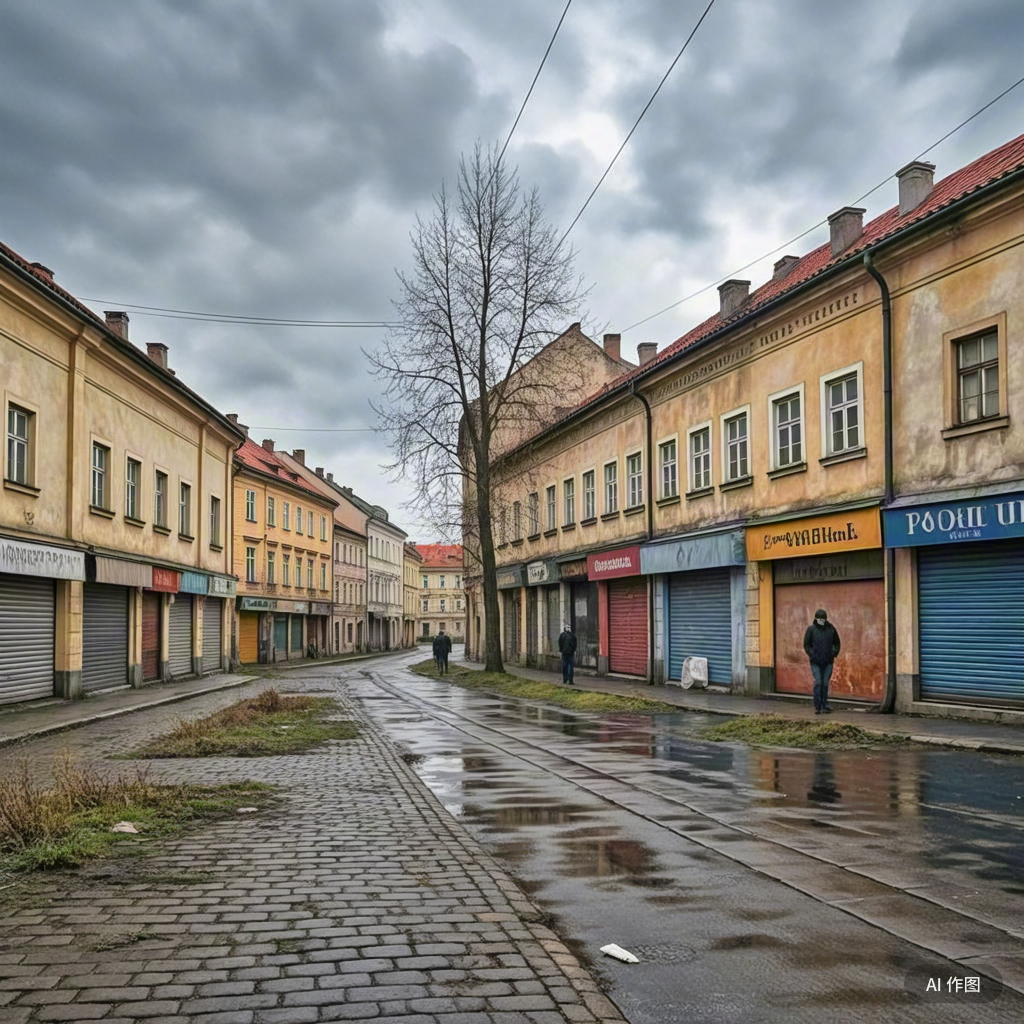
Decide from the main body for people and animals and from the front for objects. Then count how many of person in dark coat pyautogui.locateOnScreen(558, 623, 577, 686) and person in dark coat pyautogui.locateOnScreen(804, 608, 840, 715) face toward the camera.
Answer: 2

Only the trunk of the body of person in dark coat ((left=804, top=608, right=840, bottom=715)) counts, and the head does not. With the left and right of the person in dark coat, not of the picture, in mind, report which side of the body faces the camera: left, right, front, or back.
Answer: front

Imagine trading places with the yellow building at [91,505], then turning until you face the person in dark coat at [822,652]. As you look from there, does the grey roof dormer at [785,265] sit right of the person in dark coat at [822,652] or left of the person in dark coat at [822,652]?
left

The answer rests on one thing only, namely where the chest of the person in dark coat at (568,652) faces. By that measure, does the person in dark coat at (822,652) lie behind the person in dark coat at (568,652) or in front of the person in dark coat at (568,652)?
in front

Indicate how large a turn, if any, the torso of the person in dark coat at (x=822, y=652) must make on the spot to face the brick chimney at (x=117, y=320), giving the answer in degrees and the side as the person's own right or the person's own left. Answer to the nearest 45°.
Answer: approximately 135° to the person's own right

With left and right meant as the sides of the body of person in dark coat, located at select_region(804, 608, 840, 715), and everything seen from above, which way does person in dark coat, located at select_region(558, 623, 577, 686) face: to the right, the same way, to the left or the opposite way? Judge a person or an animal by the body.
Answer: the same way

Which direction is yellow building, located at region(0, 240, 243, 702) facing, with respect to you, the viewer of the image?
facing the viewer and to the right of the viewer

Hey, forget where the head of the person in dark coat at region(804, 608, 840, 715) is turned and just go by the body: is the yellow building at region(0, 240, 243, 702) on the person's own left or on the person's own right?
on the person's own right

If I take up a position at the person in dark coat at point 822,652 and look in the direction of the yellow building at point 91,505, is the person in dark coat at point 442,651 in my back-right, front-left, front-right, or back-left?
front-right
